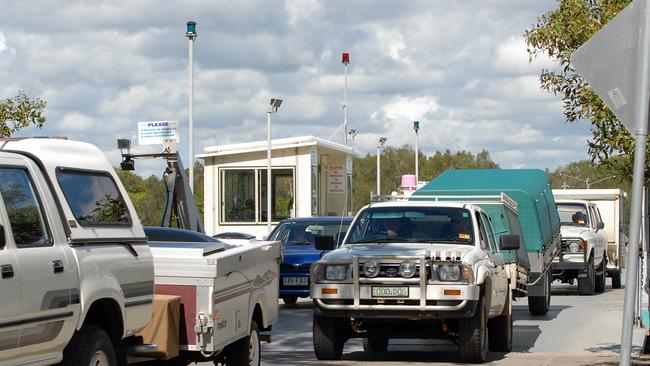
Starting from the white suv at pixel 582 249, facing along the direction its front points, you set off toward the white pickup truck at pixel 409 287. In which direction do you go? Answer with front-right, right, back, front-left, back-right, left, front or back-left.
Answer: front

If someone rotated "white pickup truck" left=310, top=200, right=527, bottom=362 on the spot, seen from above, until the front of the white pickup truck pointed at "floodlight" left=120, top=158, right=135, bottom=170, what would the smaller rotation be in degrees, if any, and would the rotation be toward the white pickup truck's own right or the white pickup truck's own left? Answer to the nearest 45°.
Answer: approximately 135° to the white pickup truck's own right

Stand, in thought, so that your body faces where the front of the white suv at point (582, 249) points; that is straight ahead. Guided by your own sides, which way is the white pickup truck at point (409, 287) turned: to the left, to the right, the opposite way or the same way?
the same way

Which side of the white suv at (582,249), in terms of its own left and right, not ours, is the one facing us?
front

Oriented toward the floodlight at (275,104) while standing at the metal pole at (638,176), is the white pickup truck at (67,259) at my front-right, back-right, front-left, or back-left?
front-left

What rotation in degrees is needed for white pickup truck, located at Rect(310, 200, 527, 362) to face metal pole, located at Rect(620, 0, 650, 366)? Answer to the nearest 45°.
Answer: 0° — it already faces it

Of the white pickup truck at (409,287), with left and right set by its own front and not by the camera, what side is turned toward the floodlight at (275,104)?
back

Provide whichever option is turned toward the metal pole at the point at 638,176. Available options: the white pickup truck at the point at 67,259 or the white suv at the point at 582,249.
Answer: the white suv

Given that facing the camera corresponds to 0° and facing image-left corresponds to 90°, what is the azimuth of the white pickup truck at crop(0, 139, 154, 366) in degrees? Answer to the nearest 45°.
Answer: approximately 45°

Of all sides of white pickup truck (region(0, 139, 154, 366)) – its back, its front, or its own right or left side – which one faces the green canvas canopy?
back

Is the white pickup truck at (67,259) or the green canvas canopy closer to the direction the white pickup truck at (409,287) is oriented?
the white pickup truck at (67,259)

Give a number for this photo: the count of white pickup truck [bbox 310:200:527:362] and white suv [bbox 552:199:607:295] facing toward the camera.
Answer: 2

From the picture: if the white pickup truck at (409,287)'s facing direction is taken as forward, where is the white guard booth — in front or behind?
behind

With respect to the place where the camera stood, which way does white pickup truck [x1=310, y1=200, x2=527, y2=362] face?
facing the viewer
